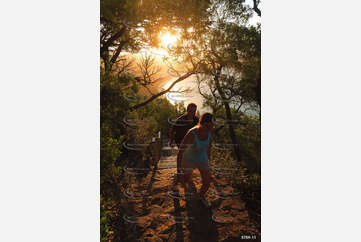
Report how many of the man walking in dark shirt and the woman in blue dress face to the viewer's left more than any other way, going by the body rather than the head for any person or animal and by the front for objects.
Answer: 0
